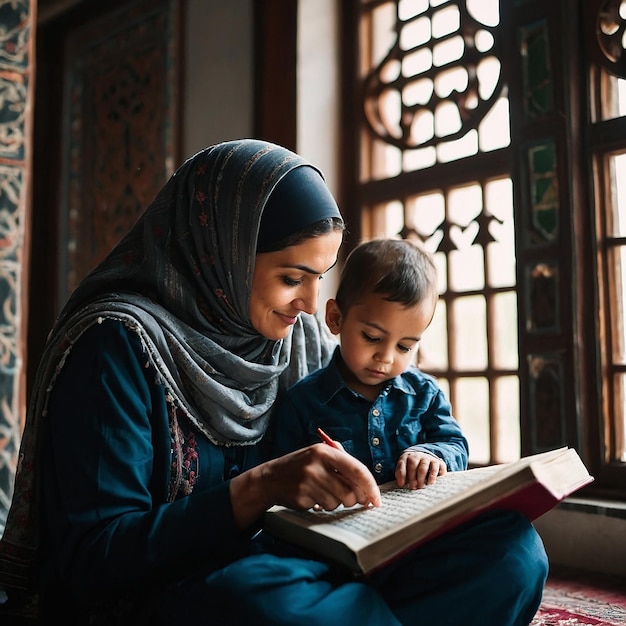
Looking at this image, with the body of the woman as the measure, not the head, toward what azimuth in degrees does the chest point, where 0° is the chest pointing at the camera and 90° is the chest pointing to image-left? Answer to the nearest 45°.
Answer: approximately 315°

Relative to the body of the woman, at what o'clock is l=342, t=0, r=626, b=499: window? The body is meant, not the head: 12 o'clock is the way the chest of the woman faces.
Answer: The window is roughly at 9 o'clock from the woman.
